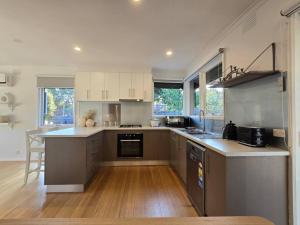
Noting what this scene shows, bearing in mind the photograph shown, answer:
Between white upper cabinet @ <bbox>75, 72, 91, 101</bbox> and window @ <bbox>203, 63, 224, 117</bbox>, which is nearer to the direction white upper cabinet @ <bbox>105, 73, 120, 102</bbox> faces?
the window

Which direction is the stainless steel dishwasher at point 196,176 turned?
to the viewer's left

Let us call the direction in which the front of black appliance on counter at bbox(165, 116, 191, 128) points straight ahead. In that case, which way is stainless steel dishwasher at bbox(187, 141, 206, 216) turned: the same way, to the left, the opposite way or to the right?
to the right

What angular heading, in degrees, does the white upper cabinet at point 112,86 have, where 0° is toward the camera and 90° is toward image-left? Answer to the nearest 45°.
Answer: approximately 0°

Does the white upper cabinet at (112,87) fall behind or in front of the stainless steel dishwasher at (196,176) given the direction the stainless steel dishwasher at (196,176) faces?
in front

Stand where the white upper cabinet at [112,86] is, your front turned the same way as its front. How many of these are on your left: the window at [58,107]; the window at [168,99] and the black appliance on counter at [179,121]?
2

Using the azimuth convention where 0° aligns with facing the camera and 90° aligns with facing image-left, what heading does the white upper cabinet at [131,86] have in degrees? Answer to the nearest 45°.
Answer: approximately 0°

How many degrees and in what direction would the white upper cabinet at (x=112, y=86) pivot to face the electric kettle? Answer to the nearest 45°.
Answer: approximately 45° to its left

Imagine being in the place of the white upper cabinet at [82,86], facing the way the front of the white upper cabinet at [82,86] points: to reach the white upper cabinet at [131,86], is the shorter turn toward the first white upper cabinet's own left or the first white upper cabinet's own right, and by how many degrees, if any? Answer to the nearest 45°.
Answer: approximately 90° to the first white upper cabinet's own left
